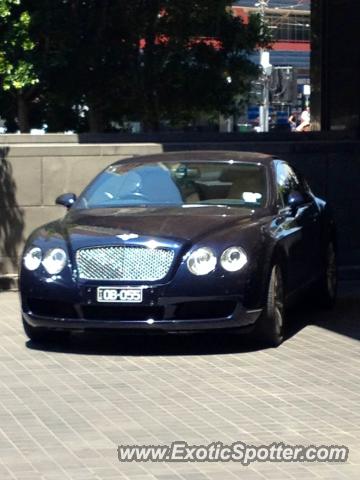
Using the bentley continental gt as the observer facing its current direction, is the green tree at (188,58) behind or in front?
behind

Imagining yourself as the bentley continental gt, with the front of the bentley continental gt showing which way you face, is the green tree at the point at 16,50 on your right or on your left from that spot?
on your right

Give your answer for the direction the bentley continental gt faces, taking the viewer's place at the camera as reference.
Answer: facing the viewer and to the left of the viewer
